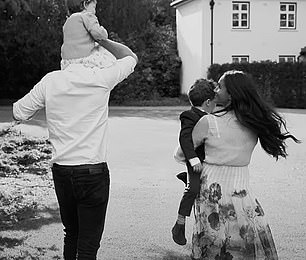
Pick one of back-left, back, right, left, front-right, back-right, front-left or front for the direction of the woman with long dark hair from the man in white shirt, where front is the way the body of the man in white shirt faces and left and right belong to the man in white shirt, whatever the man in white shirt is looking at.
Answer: right

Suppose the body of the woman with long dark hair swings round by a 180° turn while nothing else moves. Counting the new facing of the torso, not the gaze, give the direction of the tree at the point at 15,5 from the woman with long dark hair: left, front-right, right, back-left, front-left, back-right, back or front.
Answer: back

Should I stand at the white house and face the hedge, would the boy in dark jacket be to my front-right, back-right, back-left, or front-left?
front-right

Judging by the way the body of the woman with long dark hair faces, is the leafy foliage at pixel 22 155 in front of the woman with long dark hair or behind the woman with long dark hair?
in front

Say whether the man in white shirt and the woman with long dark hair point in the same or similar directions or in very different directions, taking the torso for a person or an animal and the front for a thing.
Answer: same or similar directions

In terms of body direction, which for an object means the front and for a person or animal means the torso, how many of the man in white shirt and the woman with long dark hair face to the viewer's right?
0

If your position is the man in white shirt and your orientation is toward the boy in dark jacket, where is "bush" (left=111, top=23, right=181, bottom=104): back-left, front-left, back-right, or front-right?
front-left

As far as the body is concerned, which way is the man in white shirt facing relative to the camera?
away from the camera

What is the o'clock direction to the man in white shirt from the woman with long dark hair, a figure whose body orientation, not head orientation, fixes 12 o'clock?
The man in white shirt is roughly at 10 o'clock from the woman with long dark hair.

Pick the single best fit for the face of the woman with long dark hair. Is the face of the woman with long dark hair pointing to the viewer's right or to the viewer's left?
to the viewer's left

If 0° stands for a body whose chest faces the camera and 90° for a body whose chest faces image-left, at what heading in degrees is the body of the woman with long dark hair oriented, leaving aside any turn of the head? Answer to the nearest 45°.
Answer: approximately 135°

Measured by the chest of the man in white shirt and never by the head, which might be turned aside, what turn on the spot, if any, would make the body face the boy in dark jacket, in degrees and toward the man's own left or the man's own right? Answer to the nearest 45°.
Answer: approximately 45° to the man's own right

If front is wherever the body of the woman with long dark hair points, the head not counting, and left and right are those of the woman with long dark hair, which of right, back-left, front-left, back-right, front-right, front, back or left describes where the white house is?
front-right
